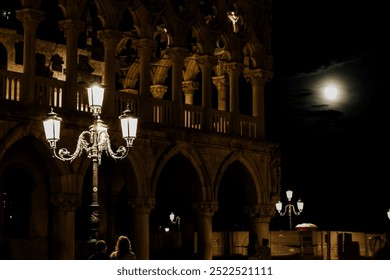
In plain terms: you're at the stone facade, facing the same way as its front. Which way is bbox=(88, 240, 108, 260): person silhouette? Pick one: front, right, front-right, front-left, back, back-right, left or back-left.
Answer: front-right

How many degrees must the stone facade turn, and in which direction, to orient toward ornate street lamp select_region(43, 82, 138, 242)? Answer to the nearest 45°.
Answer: approximately 45° to its right

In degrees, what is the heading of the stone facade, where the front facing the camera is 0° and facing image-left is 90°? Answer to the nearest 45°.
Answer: approximately 315°
